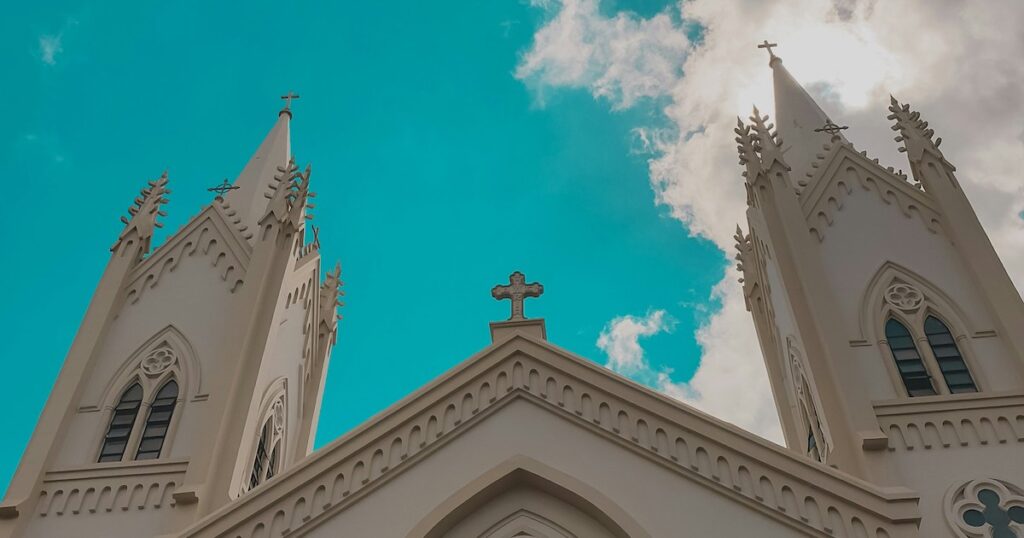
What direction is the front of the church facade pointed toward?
toward the camera
